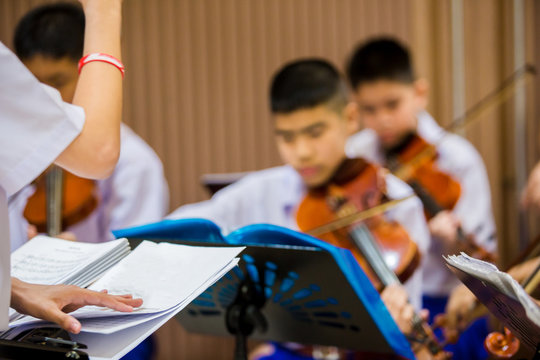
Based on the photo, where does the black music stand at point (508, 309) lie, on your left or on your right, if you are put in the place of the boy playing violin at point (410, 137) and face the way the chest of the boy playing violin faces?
on your left

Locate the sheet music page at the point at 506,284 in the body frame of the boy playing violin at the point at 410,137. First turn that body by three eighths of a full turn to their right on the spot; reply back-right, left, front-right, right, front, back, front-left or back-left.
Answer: back

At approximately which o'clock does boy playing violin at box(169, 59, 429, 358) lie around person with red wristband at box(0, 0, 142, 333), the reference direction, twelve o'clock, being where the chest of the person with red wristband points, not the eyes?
The boy playing violin is roughly at 10 o'clock from the person with red wristband.

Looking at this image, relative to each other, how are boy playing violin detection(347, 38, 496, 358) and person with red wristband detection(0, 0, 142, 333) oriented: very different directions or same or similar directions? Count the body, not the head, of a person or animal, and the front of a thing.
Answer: very different directions

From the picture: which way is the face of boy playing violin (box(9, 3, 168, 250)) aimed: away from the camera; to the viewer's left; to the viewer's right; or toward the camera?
toward the camera

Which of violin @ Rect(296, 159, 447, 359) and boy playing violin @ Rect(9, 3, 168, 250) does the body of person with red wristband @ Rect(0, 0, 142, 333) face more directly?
the violin

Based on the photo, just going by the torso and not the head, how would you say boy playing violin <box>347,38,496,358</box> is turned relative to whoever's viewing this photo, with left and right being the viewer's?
facing the viewer and to the left of the viewer

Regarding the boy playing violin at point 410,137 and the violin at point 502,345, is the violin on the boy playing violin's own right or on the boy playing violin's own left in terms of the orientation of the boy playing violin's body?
on the boy playing violin's own left
